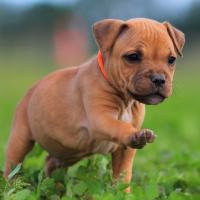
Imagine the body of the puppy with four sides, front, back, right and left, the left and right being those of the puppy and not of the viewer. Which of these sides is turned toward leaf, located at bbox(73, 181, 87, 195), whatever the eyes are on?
right

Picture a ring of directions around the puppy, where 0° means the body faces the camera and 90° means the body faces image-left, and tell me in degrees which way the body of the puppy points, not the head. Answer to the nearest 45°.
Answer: approximately 315°

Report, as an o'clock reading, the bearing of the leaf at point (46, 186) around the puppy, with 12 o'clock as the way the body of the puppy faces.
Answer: The leaf is roughly at 3 o'clock from the puppy.

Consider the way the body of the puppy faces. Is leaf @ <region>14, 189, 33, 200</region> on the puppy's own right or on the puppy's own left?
on the puppy's own right
